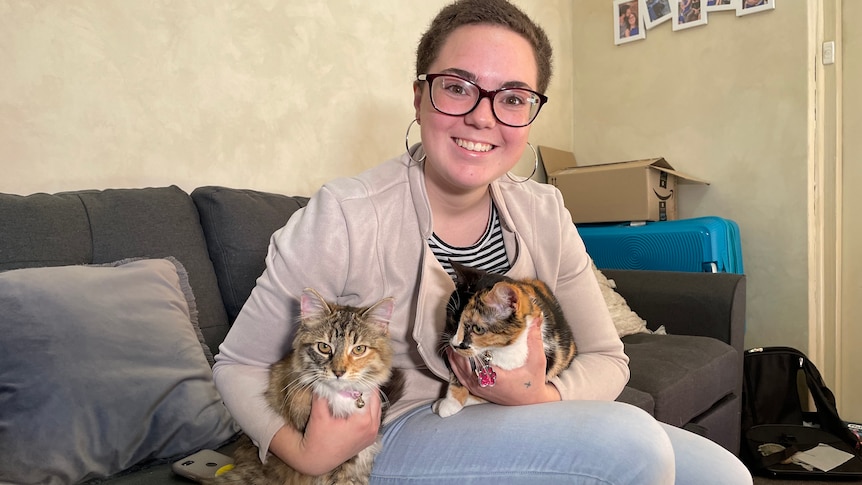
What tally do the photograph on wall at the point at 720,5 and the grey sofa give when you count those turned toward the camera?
2

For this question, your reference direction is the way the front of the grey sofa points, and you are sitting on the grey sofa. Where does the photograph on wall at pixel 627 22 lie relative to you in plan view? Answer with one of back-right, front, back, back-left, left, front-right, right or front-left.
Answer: back-left

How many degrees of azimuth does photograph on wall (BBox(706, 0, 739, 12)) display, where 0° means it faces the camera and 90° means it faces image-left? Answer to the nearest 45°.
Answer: approximately 0°

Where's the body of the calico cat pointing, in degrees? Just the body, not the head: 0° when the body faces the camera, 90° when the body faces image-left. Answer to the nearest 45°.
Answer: approximately 45°

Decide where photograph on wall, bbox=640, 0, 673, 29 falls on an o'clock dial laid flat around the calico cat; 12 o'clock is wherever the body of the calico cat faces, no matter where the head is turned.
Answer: The photograph on wall is roughly at 5 o'clock from the calico cat.
